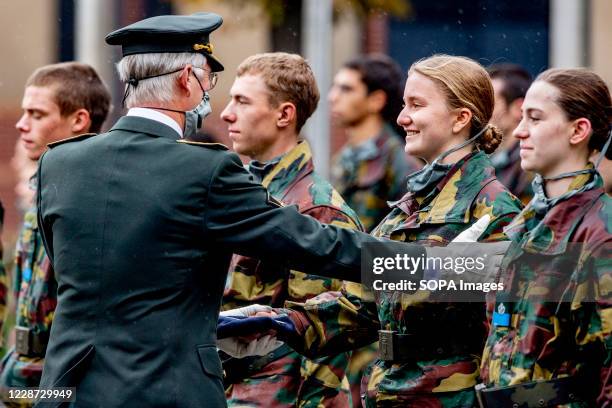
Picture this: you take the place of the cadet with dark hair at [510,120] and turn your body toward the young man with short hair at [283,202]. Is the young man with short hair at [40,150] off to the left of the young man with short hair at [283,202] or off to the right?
right

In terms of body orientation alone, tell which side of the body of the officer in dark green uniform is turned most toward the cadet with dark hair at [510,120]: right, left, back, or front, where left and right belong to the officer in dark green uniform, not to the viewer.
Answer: front

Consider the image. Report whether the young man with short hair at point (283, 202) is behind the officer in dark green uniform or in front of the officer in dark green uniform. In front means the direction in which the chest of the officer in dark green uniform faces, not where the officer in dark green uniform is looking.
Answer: in front

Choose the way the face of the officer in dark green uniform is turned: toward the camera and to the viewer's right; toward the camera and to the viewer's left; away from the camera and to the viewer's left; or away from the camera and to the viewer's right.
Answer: away from the camera and to the viewer's right

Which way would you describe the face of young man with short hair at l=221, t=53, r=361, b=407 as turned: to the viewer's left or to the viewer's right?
to the viewer's left

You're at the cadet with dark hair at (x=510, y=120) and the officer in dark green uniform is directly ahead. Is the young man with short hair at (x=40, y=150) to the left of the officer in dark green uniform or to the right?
right

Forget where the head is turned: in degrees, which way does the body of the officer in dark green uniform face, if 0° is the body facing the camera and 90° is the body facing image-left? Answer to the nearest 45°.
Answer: approximately 225°

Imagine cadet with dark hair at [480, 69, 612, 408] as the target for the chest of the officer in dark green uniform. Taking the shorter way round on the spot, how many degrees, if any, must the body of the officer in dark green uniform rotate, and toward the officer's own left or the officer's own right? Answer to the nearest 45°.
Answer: approximately 45° to the officer's own right

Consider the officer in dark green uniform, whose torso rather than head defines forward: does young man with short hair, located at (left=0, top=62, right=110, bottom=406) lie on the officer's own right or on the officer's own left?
on the officer's own left

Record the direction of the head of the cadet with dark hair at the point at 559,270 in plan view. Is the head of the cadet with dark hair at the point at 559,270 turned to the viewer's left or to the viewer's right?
to the viewer's left
